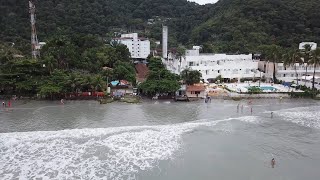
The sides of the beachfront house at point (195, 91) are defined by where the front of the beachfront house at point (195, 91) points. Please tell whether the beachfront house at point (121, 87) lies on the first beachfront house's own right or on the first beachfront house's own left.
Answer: on the first beachfront house's own right

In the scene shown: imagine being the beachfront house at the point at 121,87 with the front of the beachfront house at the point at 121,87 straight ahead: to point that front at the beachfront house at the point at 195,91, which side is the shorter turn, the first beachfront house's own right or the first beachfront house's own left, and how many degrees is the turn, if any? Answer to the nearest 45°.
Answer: approximately 90° to the first beachfront house's own left

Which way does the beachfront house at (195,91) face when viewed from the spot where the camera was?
facing the viewer

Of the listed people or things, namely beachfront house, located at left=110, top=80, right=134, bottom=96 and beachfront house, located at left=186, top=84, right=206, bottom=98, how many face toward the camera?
2

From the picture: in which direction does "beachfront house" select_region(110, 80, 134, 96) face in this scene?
toward the camera
